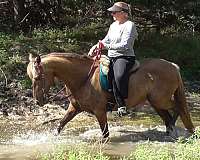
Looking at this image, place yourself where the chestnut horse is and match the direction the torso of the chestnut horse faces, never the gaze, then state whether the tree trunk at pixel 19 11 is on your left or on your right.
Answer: on your right

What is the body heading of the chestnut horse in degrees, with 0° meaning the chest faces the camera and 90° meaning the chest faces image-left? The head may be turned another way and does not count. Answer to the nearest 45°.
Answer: approximately 90°
